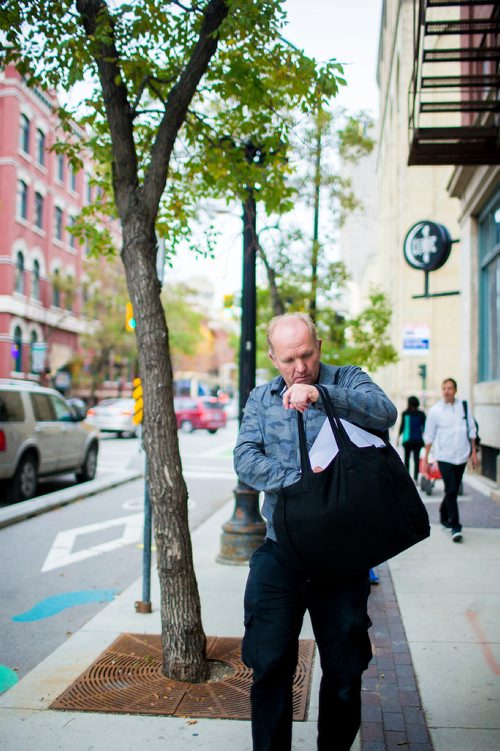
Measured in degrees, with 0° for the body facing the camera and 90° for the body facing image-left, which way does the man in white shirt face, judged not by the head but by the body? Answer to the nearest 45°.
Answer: approximately 0°

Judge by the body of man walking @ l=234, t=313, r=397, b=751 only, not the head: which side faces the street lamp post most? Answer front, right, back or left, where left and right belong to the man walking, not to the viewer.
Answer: back

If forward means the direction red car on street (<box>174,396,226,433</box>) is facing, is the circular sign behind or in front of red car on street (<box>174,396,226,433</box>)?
behind

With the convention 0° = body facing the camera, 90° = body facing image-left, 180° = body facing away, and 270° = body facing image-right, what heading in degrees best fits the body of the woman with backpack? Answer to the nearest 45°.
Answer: approximately 180°

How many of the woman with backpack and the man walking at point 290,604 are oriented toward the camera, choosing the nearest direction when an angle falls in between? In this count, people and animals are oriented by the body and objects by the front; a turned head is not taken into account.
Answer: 1

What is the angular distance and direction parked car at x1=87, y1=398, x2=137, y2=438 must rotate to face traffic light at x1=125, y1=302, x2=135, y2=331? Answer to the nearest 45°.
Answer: approximately 135° to its right

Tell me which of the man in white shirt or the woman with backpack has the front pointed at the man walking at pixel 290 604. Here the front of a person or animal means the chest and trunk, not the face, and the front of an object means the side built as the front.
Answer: the man in white shirt
